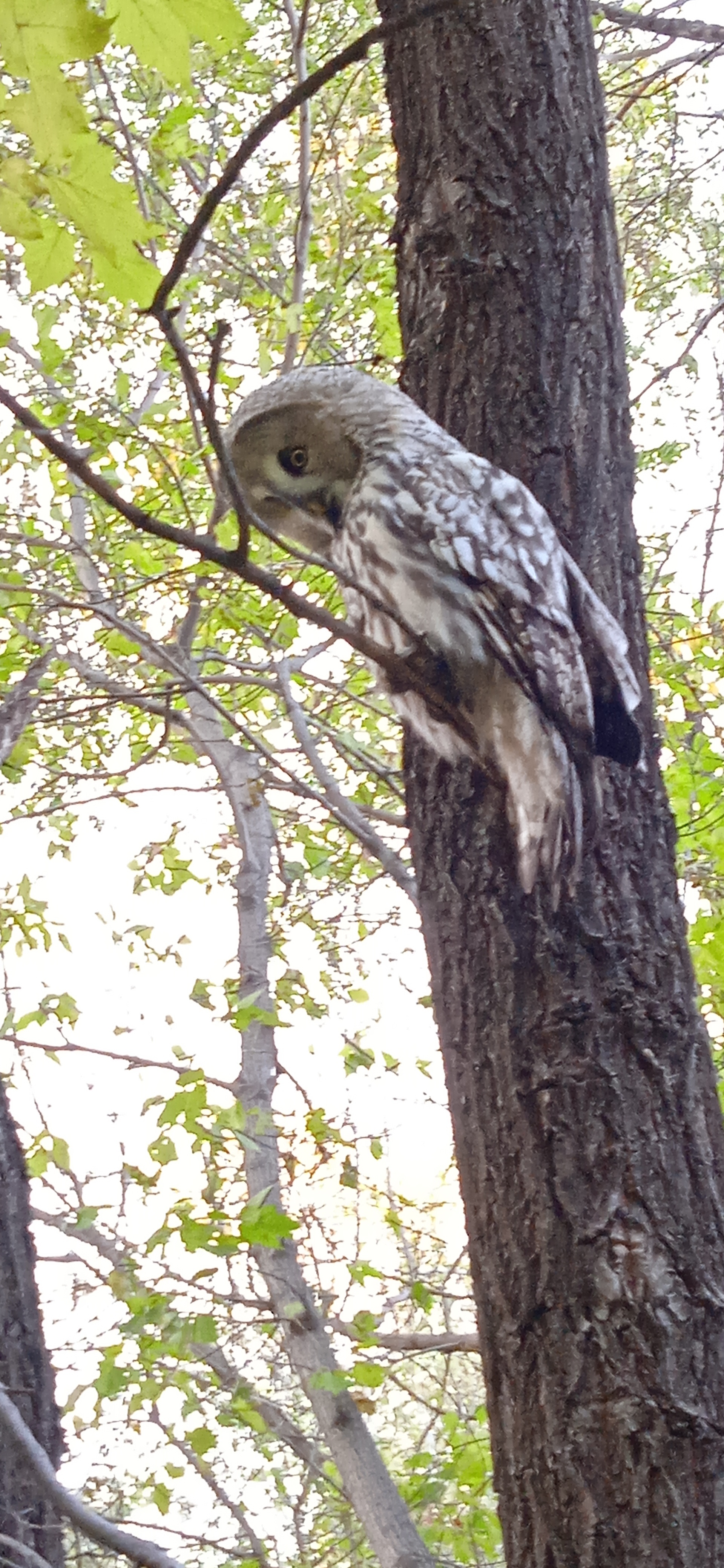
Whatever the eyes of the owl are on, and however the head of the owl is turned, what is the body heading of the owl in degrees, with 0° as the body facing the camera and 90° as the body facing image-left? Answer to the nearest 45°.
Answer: approximately 90°

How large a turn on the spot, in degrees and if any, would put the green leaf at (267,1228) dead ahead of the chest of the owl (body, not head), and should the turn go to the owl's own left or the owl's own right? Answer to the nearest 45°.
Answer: approximately 45° to the owl's own right

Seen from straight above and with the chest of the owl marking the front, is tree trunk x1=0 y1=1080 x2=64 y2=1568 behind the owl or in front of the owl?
in front
